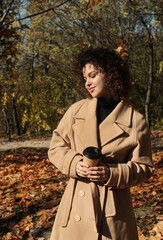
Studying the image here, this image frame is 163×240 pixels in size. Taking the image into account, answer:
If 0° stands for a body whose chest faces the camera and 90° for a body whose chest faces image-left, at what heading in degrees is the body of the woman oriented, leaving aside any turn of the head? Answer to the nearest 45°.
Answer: approximately 0°
